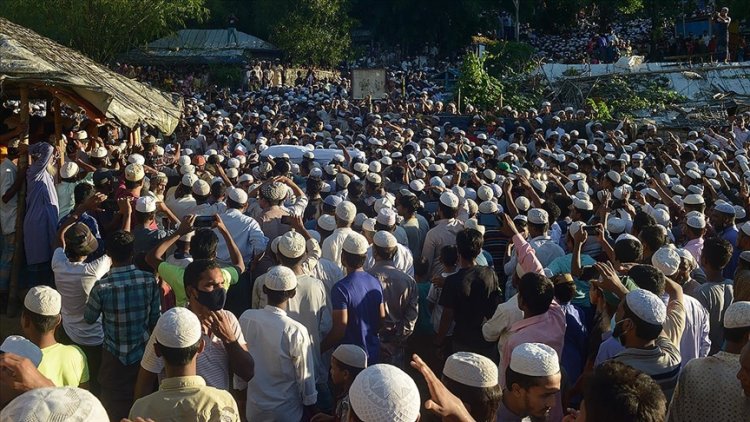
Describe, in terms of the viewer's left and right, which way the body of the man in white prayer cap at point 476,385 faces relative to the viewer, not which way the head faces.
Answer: facing away from the viewer and to the right of the viewer

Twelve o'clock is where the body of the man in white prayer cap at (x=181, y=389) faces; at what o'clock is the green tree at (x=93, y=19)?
The green tree is roughly at 12 o'clock from the man in white prayer cap.

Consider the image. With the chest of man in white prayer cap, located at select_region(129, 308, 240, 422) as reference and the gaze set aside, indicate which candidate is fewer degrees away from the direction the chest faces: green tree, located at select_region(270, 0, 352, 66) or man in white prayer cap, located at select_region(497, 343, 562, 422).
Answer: the green tree

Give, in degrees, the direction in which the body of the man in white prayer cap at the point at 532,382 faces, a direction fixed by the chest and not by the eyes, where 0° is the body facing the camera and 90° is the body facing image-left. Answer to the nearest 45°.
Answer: approximately 315°

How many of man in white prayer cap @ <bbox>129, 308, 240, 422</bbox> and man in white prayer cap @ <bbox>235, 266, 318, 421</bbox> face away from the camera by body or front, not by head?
2

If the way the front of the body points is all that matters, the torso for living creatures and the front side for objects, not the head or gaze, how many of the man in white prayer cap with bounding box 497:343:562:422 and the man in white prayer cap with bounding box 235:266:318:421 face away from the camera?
1

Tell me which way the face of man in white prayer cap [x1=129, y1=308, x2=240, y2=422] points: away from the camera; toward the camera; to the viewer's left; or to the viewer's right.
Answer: away from the camera

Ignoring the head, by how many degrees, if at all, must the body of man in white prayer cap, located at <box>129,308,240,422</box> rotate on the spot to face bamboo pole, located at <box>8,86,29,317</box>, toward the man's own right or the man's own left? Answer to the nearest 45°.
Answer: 0° — they already face it

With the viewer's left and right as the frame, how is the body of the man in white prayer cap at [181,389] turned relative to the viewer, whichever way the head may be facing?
facing away from the viewer

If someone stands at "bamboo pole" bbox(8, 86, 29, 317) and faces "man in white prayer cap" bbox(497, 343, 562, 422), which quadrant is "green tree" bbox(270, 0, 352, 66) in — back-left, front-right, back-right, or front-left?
back-left

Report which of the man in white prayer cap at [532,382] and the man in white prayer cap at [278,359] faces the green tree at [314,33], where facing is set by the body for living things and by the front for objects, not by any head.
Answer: the man in white prayer cap at [278,359]

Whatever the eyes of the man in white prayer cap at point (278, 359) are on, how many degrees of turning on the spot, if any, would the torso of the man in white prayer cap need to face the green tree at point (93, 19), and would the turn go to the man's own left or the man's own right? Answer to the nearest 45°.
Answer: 0° — they already face it

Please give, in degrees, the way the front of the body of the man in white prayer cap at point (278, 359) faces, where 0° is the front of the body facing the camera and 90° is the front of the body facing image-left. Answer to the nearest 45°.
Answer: approximately 180°

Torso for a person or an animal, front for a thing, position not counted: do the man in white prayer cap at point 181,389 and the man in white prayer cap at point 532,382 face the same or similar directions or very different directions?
very different directions

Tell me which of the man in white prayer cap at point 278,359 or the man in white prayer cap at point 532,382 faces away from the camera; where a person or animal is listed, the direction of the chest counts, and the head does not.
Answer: the man in white prayer cap at point 278,359

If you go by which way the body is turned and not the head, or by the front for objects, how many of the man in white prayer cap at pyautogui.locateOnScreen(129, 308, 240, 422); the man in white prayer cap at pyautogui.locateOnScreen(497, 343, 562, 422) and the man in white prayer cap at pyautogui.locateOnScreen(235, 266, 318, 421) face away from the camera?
2

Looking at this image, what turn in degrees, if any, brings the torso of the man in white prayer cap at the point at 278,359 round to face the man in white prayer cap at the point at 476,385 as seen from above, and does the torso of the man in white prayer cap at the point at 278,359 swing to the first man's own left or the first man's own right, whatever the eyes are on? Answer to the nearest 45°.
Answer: approximately 135° to the first man's own right
